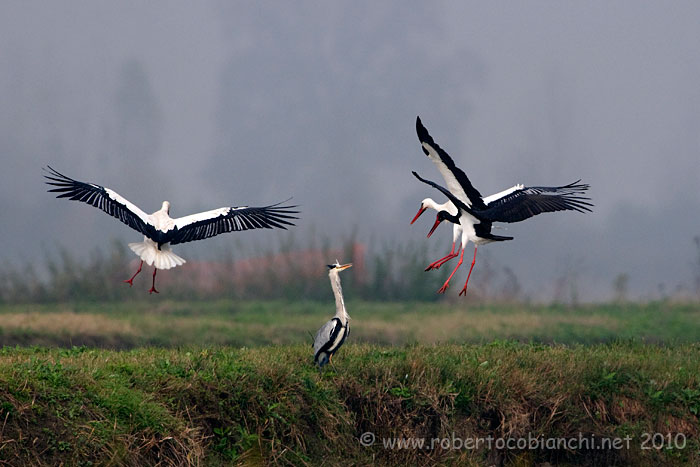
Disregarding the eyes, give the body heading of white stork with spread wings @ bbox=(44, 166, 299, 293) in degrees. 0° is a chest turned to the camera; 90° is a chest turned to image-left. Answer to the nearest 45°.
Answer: approximately 180°

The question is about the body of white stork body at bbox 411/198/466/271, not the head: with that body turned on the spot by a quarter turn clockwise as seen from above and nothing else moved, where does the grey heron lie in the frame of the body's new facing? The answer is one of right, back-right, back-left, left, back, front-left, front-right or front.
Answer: back-left

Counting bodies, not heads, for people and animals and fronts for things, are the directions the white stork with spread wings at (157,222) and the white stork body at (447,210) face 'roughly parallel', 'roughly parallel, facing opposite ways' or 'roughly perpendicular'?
roughly perpendicular

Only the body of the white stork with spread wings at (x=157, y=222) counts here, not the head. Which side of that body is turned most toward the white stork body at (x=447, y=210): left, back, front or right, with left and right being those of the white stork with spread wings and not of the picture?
right

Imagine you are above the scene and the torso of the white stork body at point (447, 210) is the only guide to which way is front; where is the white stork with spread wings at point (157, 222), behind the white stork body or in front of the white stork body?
in front

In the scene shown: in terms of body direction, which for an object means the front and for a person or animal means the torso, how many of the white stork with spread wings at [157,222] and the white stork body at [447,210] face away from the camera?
1

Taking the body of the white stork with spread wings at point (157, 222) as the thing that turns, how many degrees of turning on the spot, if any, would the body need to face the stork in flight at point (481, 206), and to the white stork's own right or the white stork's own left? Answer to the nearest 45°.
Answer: approximately 90° to the white stork's own right

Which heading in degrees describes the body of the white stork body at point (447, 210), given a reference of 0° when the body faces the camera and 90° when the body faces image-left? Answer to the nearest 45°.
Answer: approximately 90°
